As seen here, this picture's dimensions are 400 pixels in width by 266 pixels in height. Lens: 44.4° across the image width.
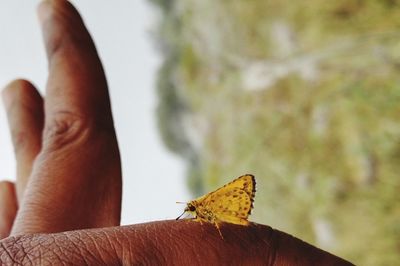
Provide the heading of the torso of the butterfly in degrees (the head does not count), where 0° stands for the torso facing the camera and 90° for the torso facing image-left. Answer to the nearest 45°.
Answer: approximately 90°
